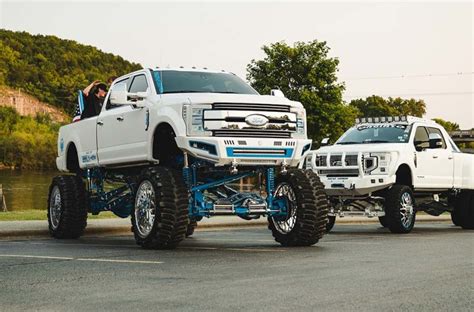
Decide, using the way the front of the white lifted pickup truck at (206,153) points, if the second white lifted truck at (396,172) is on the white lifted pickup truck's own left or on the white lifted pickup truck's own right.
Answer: on the white lifted pickup truck's own left

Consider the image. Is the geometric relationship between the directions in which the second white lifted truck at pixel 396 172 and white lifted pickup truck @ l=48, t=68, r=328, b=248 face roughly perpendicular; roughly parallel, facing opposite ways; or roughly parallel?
roughly perpendicular

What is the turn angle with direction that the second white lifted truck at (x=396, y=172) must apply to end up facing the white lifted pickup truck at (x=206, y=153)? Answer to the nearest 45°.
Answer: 0° — it already faces it

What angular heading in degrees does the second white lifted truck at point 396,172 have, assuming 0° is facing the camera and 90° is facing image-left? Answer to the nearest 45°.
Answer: approximately 45°

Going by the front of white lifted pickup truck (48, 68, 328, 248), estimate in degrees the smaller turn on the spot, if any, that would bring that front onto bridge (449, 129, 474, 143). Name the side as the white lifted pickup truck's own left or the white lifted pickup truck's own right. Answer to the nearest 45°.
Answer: approximately 90° to the white lifted pickup truck's own left

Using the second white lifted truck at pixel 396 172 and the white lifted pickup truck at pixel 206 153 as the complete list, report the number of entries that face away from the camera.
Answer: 0

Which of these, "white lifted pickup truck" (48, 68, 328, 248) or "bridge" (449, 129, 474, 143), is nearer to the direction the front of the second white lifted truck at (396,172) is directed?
the white lifted pickup truck
